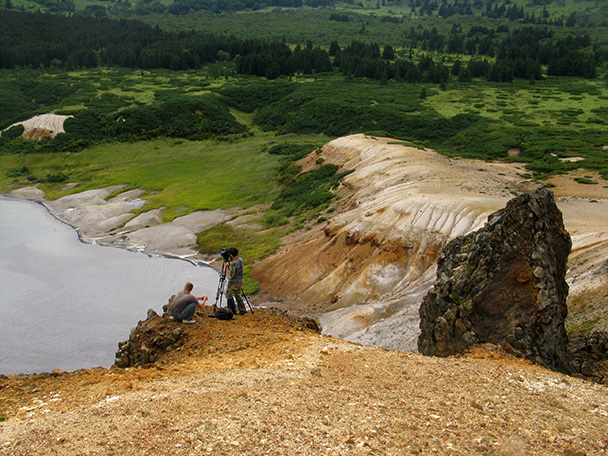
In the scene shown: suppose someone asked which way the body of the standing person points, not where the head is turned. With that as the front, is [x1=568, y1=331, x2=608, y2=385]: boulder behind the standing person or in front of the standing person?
behind

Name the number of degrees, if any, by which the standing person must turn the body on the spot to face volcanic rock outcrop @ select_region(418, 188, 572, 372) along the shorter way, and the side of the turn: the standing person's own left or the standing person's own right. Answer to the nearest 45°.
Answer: approximately 135° to the standing person's own right

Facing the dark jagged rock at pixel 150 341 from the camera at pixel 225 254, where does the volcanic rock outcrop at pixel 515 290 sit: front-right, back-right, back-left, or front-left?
back-left

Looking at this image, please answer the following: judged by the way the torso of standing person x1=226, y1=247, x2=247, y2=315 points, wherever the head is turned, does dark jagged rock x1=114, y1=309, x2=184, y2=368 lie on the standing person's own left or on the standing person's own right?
on the standing person's own left

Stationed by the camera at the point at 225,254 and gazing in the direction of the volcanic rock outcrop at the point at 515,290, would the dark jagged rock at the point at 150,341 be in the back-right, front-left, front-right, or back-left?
back-right

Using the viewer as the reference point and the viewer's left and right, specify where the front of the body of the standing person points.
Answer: facing away from the viewer and to the left of the viewer

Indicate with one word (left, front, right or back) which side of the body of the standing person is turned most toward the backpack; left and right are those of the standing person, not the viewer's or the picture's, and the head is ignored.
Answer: left
